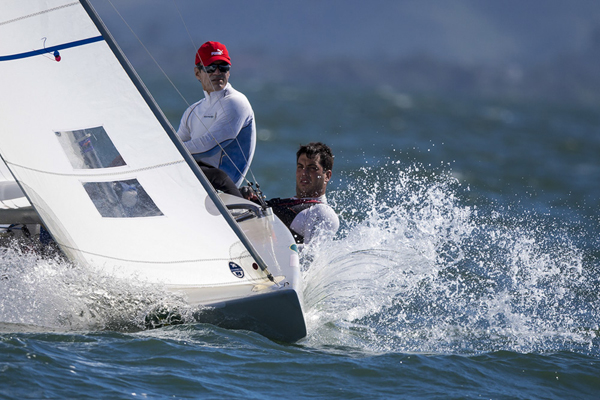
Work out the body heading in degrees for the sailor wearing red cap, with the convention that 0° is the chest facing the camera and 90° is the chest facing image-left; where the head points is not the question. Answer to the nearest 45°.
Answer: approximately 45°

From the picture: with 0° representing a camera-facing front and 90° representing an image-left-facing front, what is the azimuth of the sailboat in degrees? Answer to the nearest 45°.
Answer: approximately 315°
